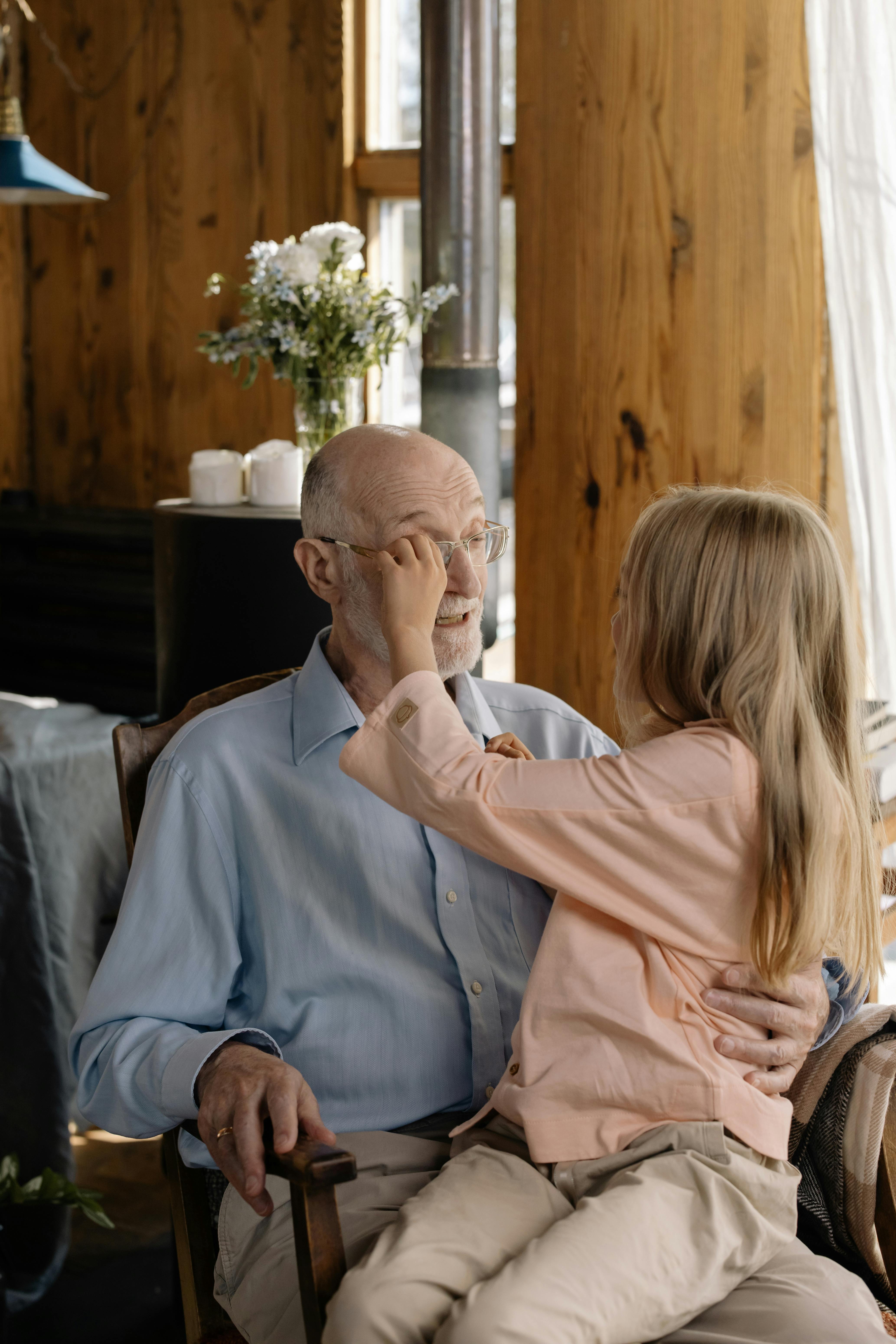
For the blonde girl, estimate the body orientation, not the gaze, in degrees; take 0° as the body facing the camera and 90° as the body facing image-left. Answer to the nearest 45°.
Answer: approximately 90°

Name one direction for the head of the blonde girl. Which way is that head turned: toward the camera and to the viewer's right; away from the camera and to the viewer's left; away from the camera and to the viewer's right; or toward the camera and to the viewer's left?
away from the camera and to the viewer's left

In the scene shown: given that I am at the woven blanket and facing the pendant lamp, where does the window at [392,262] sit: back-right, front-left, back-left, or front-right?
front-right

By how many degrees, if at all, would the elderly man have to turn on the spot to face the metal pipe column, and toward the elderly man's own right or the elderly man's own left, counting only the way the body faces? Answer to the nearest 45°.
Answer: approximately 135° to the elderly man's own left

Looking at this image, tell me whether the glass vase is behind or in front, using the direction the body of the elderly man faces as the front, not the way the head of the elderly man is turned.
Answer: behind

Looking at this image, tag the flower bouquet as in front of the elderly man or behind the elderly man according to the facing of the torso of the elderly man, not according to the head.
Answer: behind
